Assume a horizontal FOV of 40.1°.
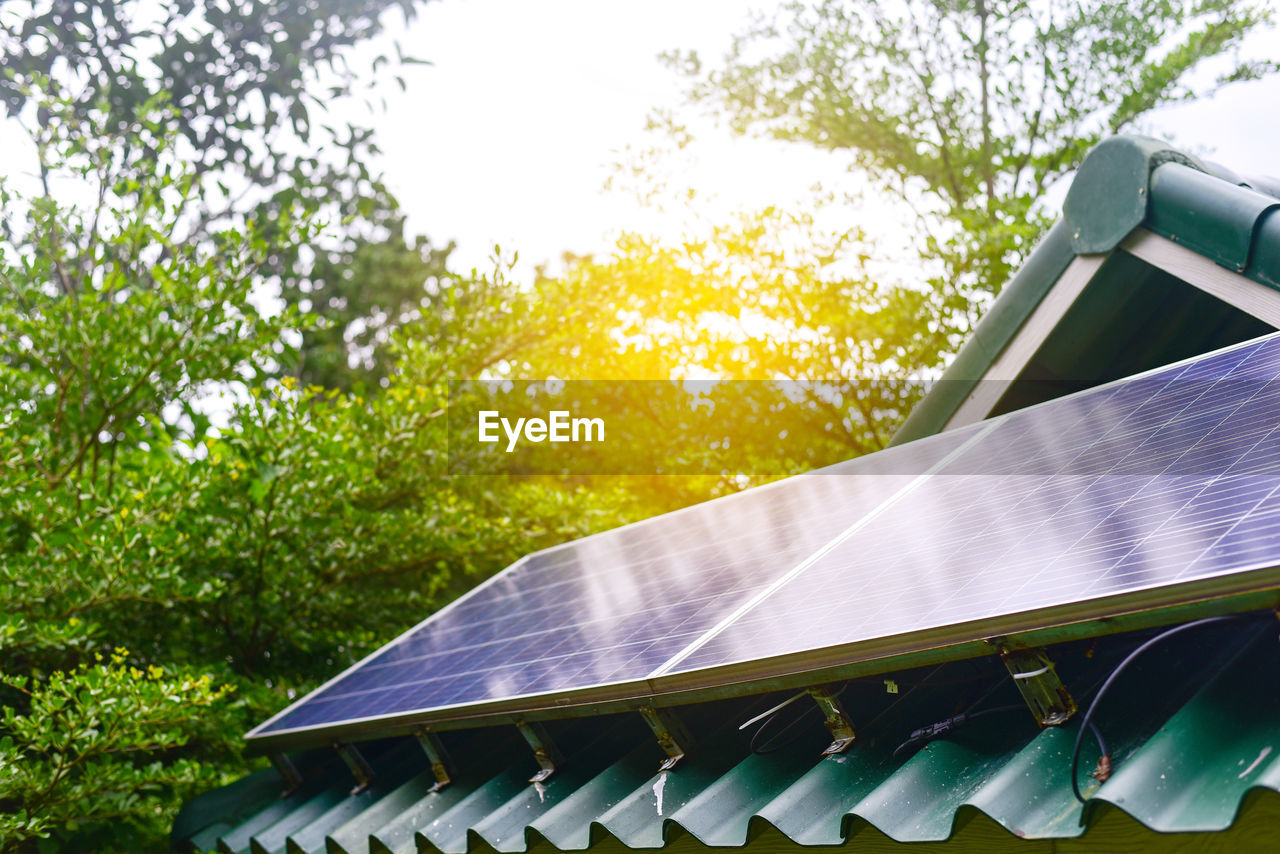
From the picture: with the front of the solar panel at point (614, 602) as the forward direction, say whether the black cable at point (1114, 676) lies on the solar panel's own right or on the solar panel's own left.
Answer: on the solar panel's own left

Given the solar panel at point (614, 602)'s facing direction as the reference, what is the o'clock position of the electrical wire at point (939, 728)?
The electrical wire is roughly at 10 o'clock from the solar panel.

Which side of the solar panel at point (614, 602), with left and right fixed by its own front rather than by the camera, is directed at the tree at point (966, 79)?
back

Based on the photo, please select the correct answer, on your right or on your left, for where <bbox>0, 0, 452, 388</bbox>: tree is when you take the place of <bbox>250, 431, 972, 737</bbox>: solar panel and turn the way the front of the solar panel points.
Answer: on your right

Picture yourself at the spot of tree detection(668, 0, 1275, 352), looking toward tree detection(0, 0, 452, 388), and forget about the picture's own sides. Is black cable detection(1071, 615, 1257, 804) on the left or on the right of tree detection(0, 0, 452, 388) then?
left

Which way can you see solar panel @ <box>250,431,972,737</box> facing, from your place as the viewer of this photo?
facing the viewer and to the left of the viewer
